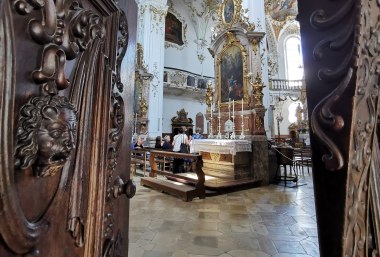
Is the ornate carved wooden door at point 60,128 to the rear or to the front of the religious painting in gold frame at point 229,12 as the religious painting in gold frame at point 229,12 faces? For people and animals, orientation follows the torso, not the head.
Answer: to the front

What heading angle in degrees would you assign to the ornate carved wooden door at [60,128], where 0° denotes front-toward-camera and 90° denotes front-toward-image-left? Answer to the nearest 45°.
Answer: approximately 315°

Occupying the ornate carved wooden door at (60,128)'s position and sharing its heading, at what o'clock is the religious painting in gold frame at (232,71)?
The religious painting in gold frame is roughly at 9 o'clock from the ornate carved wooden door.

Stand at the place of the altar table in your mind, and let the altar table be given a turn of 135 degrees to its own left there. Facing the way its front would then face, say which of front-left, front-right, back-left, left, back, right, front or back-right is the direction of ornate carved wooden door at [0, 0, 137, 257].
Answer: right

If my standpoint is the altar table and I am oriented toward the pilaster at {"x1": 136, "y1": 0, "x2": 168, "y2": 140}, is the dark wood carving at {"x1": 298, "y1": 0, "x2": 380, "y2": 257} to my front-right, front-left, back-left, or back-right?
back-left

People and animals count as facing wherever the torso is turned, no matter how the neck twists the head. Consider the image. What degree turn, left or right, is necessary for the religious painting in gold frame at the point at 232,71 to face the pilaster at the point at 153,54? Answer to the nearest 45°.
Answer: approximately 90° to its right

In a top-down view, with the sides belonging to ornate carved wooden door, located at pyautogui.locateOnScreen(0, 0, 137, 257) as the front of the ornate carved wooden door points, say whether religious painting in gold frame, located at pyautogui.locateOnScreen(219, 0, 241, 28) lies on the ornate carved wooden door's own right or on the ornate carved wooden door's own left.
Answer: on the ornate carved wooden door's own left

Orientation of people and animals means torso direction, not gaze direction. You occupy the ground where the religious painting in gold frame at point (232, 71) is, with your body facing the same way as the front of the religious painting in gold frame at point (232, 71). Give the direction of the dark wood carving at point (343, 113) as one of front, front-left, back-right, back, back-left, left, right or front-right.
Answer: front-left

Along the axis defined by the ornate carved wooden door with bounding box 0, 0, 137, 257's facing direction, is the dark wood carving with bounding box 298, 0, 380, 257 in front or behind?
in front

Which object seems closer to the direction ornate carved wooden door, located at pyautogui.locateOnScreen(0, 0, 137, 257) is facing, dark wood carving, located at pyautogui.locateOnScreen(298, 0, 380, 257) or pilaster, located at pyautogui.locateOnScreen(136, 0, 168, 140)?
the dark wood carving

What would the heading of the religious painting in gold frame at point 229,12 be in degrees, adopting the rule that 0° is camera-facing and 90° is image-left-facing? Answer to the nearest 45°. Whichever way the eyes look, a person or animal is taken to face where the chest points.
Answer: approximately 45°

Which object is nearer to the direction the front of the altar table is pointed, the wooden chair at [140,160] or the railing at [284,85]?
the wooden chair

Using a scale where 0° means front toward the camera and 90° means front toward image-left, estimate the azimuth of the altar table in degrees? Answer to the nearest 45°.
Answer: approximately 45°
